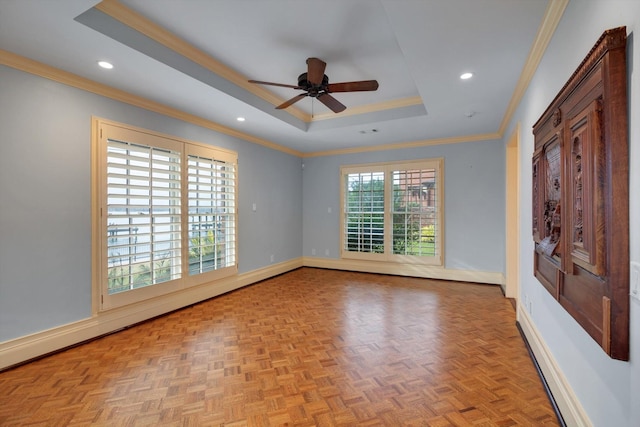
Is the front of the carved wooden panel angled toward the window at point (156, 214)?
yes

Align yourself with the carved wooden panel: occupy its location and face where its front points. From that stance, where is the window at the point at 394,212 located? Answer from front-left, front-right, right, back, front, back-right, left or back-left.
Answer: front-right

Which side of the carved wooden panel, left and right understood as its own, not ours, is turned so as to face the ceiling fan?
front

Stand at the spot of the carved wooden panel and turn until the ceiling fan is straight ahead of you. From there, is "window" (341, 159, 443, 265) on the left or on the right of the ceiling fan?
right

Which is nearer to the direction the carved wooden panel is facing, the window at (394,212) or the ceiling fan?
the ceiling fan

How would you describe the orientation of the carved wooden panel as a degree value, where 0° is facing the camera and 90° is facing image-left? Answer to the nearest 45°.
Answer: approximately 90°
